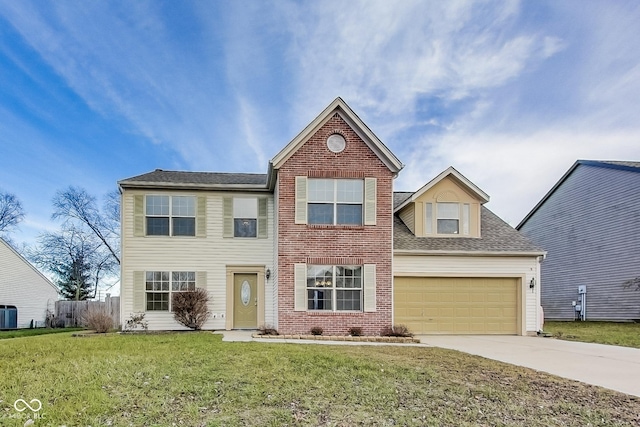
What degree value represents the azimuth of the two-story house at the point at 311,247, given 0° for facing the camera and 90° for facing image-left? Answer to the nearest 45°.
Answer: approximately 0°

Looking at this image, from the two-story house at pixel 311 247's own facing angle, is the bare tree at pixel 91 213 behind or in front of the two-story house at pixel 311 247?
behind

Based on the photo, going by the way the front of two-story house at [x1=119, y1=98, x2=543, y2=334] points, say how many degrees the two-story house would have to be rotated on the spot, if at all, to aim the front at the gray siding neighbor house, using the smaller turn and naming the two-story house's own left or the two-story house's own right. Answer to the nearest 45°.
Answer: approximately 135° to the two-story house's own left

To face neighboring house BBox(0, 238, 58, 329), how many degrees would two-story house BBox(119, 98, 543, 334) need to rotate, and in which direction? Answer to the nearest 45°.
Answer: approximately 135° to its right
